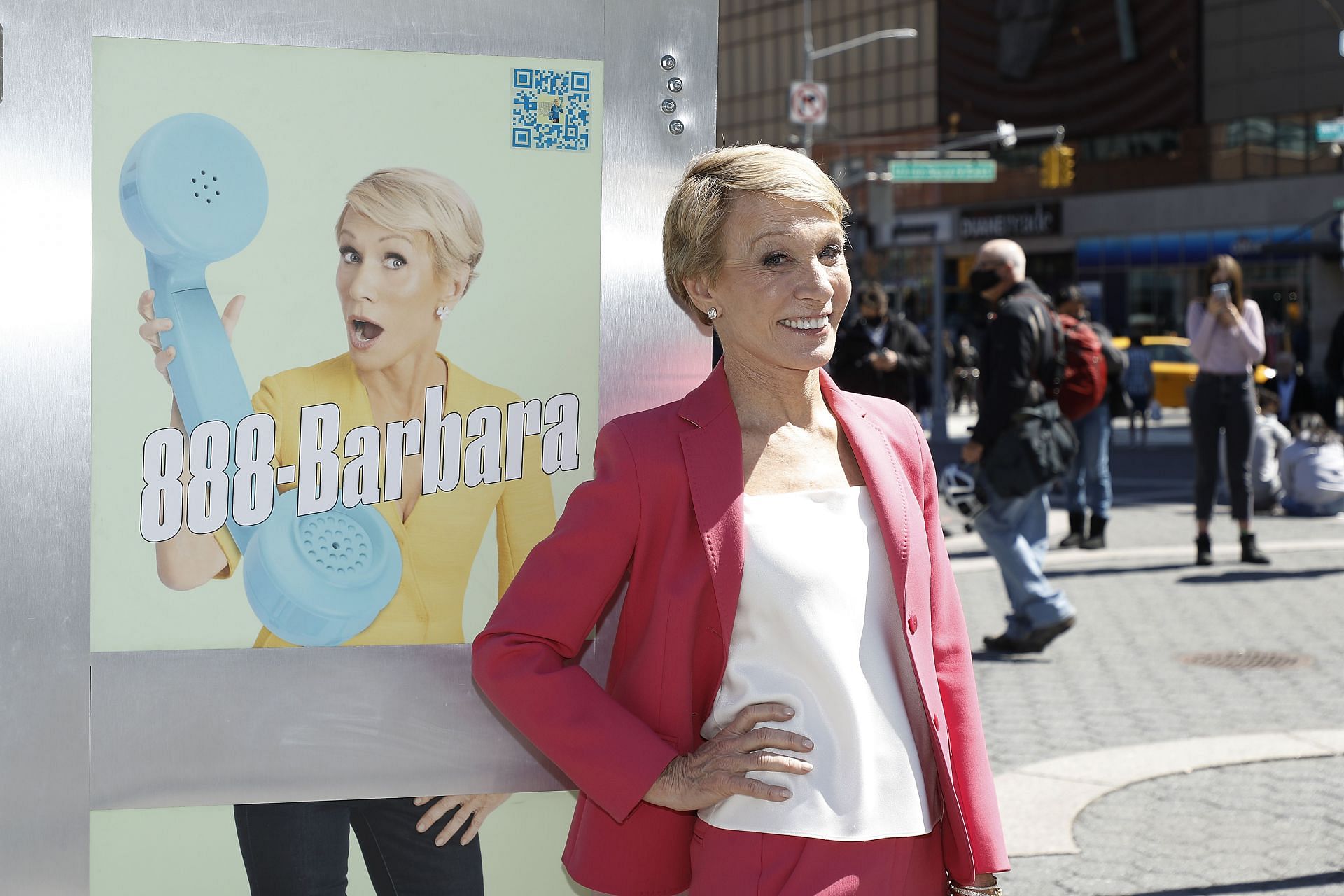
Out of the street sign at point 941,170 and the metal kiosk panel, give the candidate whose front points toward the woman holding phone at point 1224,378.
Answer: the street sign

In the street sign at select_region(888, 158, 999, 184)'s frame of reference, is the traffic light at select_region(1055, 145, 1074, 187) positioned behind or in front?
behind

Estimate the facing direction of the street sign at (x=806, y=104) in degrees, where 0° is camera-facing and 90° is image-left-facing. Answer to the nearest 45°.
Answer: approximately 0°

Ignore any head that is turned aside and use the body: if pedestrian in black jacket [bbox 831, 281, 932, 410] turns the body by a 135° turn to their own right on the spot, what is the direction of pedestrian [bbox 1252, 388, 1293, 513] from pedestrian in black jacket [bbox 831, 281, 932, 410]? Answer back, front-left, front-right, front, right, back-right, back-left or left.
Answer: right

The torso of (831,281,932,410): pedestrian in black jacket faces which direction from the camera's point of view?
toward the camera

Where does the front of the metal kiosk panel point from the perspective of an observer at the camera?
facing the viewer

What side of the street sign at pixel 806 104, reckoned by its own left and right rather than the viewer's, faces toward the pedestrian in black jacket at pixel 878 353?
front

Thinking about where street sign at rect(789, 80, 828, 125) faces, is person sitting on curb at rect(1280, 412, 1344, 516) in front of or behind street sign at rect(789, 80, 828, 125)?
in front

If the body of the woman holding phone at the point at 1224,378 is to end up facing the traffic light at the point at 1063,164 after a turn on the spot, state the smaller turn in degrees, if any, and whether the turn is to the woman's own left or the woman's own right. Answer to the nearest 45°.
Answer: approximately 180°

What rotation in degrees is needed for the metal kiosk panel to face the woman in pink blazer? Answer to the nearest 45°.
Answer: approximately 90° to its left
